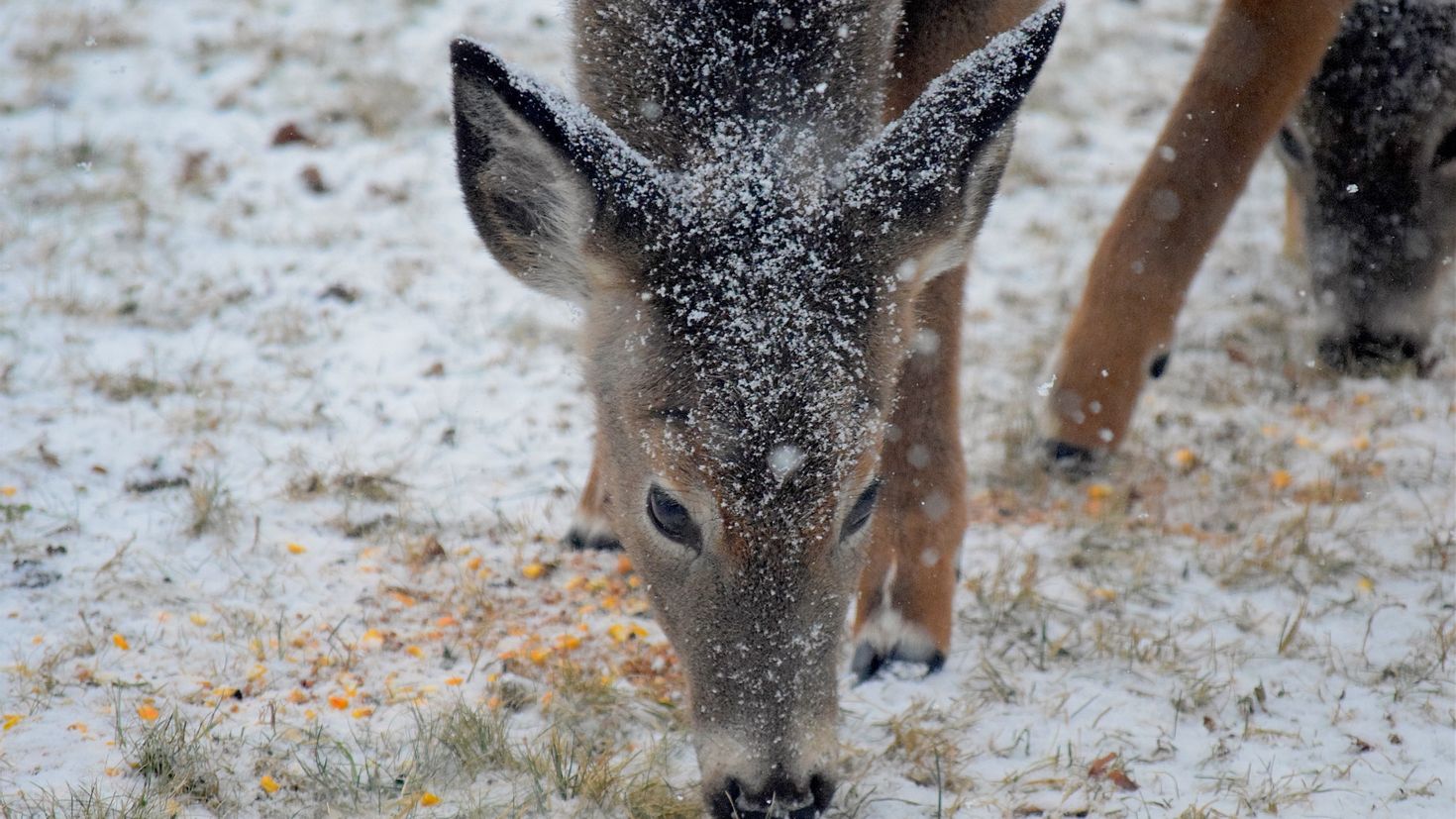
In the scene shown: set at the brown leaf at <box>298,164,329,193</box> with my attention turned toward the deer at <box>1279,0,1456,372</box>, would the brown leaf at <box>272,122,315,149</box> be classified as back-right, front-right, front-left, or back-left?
back-left

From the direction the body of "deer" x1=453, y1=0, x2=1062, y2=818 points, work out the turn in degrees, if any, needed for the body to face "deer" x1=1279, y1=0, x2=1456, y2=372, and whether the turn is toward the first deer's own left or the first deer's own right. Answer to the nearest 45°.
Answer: approximately 135° to the first deer's own left

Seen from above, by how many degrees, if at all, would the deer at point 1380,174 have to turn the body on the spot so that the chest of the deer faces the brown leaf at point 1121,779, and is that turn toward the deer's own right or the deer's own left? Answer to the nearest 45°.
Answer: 0° — it already faces it

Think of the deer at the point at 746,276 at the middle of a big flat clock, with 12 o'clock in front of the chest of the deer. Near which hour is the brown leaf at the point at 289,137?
The brown leaf is roughly at 5 o'clock from the deer.

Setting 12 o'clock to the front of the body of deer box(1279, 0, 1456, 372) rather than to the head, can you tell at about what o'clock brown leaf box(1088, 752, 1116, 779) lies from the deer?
The brown leaf is roughly at 12 o'clock from the deer.

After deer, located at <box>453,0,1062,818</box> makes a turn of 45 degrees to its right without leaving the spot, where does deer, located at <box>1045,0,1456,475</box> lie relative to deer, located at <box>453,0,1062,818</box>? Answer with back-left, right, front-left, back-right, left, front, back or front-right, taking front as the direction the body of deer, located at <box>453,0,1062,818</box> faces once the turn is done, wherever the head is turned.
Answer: back

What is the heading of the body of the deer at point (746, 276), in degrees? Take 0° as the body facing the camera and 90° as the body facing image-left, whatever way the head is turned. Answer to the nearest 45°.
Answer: approximately 0°

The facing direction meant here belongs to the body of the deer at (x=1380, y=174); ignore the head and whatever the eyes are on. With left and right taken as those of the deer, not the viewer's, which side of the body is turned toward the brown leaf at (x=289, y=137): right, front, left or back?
right

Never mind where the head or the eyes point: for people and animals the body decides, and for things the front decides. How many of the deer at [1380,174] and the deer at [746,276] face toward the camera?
2
